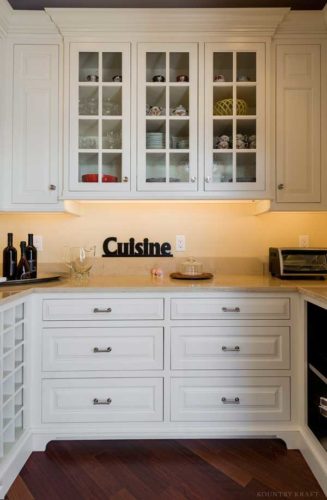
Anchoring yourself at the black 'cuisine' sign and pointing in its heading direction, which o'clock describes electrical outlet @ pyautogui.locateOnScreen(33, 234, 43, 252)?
The electrical outlet is roughly at 3 o'clock from the black 'cuisine' sign.

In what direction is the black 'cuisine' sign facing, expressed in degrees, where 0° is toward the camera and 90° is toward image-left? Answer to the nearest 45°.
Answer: approximately 0°

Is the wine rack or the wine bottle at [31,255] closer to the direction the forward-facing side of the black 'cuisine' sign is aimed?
the wine rack

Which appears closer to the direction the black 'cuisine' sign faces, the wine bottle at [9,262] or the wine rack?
the wine rack

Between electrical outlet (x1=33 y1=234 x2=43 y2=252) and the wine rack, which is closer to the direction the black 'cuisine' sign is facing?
the wine rack

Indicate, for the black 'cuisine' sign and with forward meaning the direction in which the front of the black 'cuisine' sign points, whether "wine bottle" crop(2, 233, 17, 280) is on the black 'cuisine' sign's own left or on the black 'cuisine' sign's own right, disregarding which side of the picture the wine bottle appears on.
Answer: on the black 'cuisine' sign's own right

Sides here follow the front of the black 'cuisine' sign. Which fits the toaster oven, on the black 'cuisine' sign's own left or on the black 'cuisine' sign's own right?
on the black 'cuisine' sign's own left
